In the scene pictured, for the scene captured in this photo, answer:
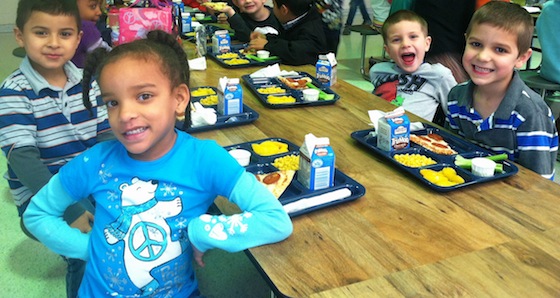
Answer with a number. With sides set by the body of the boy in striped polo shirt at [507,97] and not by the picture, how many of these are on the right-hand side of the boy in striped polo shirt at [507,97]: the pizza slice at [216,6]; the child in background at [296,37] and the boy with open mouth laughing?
3

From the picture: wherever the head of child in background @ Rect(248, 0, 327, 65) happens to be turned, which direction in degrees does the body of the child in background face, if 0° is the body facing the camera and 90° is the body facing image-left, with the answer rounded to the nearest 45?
approximately 90°

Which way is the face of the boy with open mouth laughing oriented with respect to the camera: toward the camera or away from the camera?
toward the camera

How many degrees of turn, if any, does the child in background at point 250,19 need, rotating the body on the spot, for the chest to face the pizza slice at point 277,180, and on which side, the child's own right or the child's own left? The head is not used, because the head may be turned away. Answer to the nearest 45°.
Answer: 0° — they already face it

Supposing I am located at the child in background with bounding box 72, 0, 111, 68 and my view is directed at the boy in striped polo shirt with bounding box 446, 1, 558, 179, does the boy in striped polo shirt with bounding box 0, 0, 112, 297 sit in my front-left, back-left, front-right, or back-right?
front-right

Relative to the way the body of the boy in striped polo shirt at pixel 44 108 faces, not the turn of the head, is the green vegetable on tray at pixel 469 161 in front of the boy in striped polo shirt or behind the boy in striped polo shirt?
in front

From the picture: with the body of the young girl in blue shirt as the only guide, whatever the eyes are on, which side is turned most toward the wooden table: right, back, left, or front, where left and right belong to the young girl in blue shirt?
left

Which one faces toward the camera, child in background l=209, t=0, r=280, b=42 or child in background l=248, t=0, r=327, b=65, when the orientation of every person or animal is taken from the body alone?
child in background l=209, t=0, r=280, b=42

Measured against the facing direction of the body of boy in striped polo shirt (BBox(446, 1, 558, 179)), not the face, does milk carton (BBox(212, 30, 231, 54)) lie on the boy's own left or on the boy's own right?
on the boy's own right

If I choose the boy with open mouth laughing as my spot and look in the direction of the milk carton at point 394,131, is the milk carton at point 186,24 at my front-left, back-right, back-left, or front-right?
back-right

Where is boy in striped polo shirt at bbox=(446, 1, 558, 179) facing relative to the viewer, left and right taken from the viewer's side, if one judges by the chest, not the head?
facing the viewer and to the left of the viewer

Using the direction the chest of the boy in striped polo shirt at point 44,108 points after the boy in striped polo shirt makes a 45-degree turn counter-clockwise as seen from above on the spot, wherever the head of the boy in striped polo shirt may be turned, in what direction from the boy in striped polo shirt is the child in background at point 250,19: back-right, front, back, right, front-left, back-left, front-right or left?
front-left

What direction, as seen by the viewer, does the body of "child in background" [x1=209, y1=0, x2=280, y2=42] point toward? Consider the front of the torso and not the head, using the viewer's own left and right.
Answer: facing the viewer

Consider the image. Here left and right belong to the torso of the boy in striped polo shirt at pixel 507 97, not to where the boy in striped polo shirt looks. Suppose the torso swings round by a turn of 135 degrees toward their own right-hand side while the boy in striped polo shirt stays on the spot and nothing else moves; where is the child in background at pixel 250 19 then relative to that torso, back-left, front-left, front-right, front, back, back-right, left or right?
front-left
